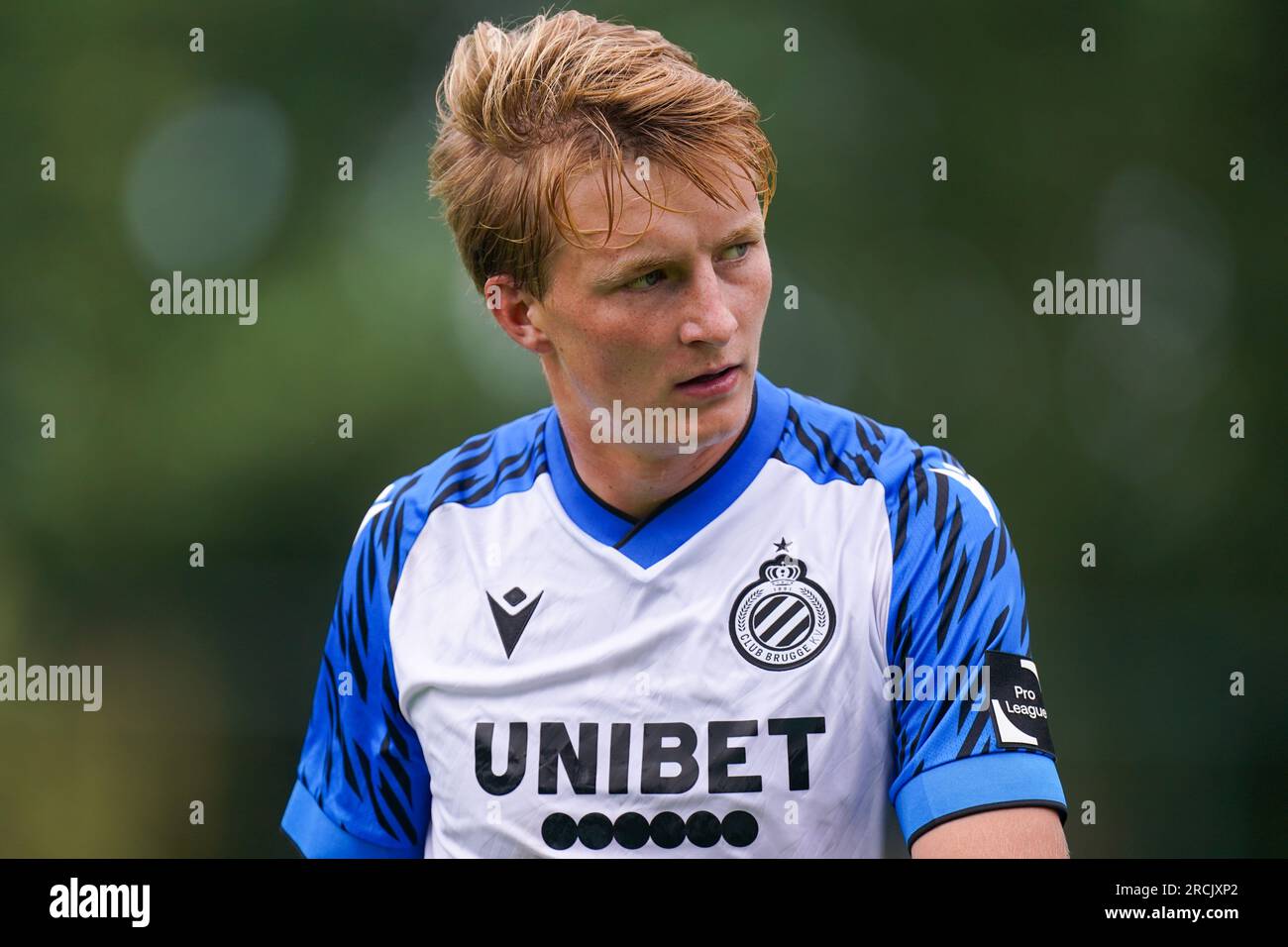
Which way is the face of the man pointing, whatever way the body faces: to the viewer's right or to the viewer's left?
to the viewer's right

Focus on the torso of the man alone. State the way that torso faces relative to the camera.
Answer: toward the camera
